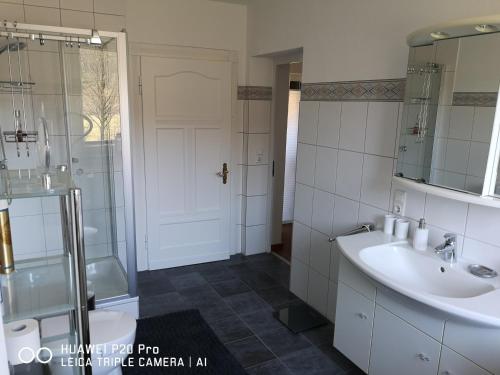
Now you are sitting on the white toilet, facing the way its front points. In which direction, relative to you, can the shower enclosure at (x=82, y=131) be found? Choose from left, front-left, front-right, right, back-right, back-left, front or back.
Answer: left

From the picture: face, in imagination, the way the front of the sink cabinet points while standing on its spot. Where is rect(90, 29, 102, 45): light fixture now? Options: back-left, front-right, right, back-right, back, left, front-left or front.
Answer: front-right

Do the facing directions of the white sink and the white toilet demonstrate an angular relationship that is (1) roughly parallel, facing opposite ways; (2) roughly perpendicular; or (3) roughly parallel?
roughly parallel, facing opposite ways

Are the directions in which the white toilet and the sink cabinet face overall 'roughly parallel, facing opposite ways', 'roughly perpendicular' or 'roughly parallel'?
roughly parallel, facing opposite ways

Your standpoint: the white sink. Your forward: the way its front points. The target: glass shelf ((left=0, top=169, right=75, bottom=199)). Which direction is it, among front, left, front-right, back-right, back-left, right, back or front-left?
front

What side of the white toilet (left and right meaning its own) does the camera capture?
right

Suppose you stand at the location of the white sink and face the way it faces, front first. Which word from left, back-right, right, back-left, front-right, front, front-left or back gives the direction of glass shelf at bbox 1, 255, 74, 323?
front

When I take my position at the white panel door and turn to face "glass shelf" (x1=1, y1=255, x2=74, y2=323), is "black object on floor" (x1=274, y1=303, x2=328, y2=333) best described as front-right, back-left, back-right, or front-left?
front-left

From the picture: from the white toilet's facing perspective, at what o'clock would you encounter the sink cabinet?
The sink cabinet is roughly at 1 o'clock from the white toilet.

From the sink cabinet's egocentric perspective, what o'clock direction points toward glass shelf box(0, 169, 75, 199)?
The glass shelf is roughly at 12 o'clock from the sink cabinet.

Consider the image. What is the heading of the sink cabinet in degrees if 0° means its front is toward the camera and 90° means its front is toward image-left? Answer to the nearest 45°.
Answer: approximately 45°

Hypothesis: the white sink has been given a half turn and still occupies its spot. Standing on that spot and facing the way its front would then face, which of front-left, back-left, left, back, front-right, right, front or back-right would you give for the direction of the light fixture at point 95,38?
back-left

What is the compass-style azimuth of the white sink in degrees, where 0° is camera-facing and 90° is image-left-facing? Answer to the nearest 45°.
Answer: approximately 45°

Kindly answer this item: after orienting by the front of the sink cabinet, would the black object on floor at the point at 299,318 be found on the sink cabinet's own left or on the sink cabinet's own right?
on the sink cabinet's own right

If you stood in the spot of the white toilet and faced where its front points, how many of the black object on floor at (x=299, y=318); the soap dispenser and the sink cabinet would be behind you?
0

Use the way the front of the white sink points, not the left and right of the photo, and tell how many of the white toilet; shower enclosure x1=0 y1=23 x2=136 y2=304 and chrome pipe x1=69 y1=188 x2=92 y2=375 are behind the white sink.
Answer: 0

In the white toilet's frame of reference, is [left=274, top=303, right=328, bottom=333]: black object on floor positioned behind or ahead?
ahead
